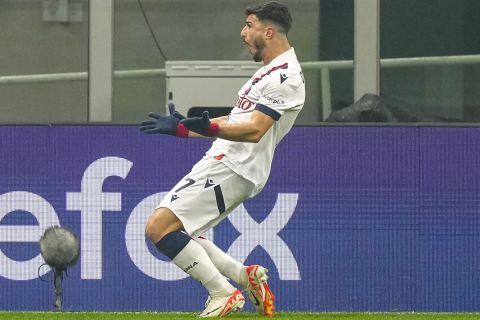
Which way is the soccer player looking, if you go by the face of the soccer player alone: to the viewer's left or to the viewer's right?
to the viewer's left

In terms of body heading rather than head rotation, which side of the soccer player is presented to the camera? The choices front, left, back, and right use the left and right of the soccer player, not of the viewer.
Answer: left

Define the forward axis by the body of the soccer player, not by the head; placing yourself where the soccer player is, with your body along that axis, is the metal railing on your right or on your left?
on your right
